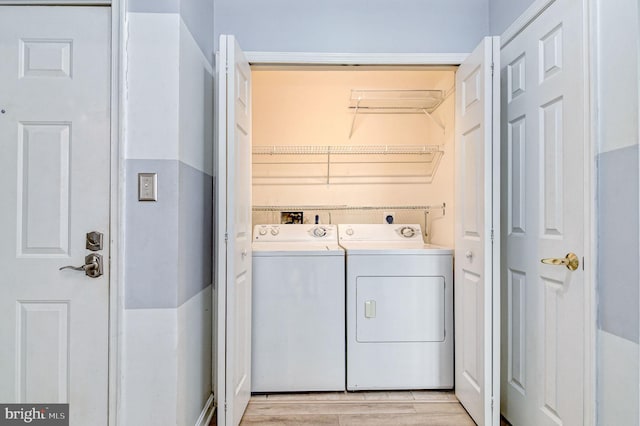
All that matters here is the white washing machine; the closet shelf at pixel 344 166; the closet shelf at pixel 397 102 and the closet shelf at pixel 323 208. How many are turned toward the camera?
4

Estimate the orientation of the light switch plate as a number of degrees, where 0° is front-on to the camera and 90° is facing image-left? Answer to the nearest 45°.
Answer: approximately 0°

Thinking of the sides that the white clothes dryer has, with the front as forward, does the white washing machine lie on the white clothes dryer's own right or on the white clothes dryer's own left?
on the white clothes dryer's own right

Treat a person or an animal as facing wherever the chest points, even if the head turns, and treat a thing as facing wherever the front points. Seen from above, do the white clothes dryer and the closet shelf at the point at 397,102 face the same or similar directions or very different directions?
same or similar directions

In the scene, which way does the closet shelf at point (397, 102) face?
toward the camera

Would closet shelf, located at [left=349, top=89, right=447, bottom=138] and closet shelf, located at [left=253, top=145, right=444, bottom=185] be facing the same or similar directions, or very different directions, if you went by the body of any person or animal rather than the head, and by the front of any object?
same or similar directions

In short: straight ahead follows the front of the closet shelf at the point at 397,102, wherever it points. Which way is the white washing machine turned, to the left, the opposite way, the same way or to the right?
the same way

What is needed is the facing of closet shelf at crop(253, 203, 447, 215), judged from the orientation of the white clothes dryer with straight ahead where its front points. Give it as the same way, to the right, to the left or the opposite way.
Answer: the same way

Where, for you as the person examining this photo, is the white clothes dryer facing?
facing the viewer

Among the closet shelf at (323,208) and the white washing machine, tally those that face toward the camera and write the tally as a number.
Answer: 2

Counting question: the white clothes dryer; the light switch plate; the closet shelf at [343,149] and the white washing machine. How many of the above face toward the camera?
4

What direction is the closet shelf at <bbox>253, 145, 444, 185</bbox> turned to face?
toward the camera

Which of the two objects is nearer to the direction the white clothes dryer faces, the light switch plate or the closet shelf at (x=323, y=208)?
the light switch plate

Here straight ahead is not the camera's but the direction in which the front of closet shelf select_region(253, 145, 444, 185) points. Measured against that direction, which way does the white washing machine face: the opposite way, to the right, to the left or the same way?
the same way
